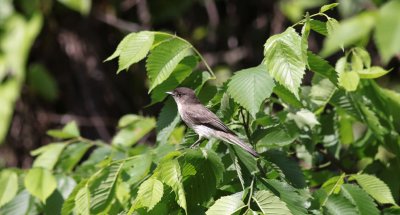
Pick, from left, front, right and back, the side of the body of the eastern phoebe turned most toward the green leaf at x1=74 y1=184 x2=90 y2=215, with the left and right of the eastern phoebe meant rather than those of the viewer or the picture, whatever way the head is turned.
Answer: front

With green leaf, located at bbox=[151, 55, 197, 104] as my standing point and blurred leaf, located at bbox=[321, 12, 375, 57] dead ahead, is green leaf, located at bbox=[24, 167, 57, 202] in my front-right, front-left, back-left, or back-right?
back-right

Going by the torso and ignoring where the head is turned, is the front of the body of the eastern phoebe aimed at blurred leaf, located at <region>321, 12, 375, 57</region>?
no

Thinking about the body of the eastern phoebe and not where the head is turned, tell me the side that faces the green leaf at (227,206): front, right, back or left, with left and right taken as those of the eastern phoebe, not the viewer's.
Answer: left

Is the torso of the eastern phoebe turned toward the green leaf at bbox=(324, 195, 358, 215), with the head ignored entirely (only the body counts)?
no

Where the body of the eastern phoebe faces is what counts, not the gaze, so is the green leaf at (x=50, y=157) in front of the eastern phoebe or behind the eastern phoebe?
in front

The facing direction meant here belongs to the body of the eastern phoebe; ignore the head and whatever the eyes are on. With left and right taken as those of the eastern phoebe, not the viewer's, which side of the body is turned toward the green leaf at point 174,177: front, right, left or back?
left

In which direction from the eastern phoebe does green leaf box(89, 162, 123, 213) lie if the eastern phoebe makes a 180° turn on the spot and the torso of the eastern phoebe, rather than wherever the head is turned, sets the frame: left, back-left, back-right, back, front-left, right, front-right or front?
back

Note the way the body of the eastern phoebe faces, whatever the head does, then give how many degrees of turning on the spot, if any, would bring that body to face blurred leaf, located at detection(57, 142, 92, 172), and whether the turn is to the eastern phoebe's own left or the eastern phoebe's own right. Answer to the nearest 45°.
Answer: approximately 45° to the eastern phoebe's own right

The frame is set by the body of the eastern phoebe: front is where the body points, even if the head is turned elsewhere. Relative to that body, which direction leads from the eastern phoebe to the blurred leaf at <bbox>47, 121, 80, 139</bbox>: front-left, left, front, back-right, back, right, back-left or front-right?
front-right

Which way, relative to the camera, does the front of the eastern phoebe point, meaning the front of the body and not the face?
to the viewer's left

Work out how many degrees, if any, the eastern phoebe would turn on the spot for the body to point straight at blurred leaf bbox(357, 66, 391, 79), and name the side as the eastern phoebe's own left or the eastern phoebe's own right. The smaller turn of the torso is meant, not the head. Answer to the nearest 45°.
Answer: approximately 180°

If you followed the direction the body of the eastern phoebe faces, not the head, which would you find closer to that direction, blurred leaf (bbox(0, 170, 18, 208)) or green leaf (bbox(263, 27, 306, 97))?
the blurred leaf
